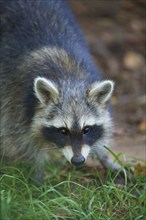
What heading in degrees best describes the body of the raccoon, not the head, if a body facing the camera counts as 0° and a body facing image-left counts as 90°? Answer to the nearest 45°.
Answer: approximately 315°
